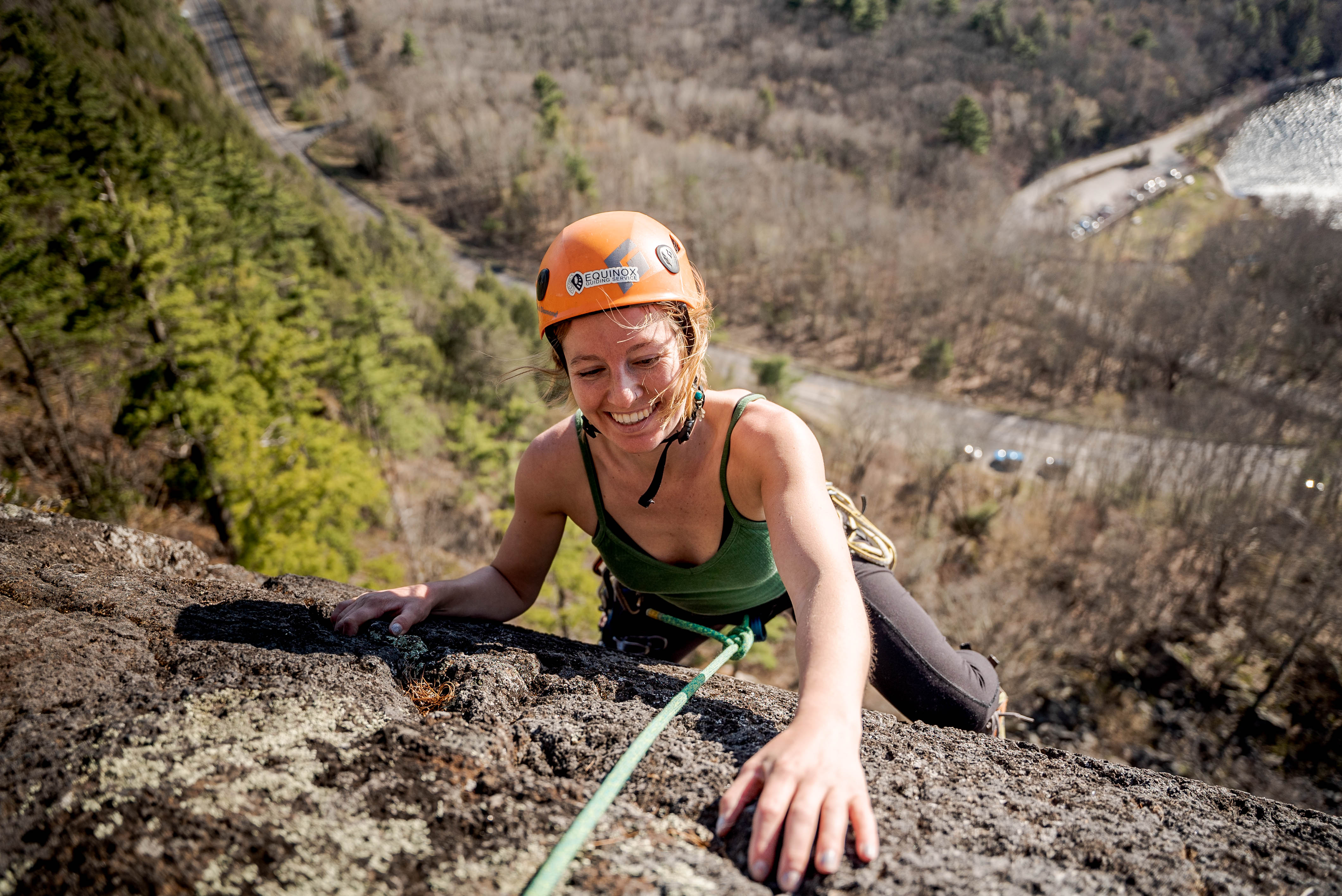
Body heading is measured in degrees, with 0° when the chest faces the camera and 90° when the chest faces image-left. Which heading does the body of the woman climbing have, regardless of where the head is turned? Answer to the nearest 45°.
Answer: approximately 0°

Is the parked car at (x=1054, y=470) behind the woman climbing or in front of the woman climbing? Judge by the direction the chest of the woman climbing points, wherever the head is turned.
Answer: behind

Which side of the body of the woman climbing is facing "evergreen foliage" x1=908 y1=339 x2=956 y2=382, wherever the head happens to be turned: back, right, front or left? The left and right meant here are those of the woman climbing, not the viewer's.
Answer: back
